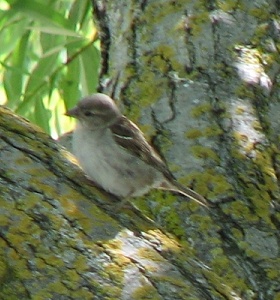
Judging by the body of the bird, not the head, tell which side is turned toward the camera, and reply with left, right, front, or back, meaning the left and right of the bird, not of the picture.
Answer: left
